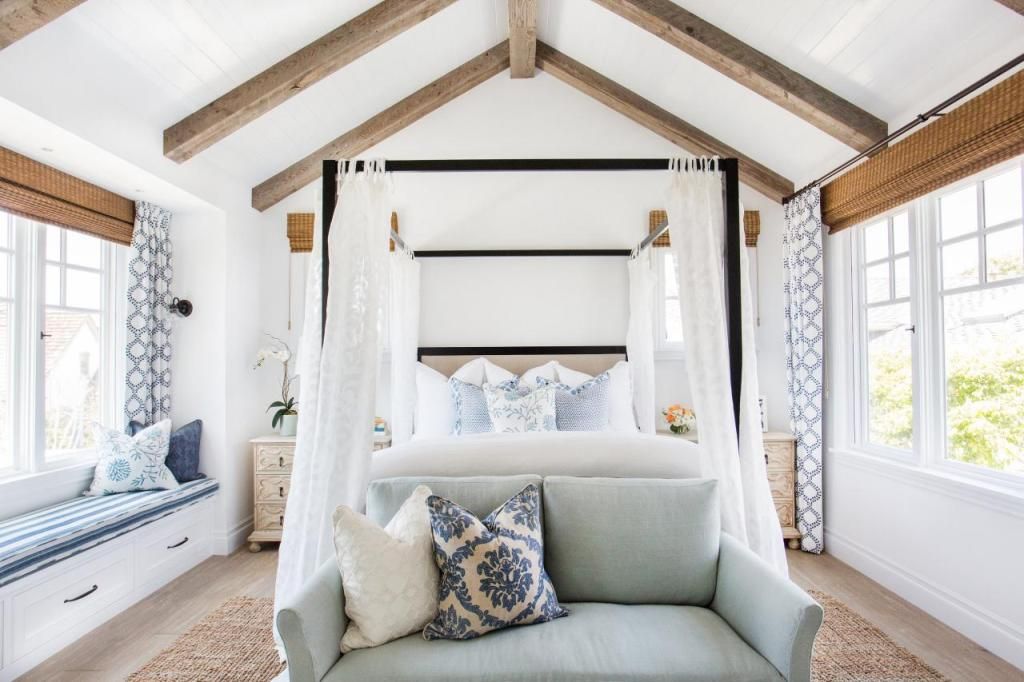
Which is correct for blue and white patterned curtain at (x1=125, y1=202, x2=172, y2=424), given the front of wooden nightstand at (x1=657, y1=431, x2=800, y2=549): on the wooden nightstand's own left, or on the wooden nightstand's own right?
on the wooden nightstand's own right

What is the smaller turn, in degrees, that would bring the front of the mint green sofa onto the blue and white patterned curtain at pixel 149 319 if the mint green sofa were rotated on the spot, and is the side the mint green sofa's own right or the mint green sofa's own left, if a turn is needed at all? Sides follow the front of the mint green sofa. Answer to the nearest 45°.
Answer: approximately 135° to the mint green sofa's own right

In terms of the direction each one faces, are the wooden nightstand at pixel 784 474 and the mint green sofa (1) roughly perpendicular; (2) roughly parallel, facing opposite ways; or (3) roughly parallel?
roughly parallel

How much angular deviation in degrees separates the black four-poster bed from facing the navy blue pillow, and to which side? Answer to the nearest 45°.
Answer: approximately 135° to its right

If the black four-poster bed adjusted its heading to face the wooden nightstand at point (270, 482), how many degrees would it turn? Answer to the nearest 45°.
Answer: approximately 135° to its right

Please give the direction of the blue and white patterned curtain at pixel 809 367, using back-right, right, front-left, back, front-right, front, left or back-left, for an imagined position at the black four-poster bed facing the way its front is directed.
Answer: back-left

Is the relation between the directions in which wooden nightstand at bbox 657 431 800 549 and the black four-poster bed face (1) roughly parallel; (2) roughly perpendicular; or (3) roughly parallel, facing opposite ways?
roughly parallel

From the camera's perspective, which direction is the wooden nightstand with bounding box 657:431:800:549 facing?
toward the camera

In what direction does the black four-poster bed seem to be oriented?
toward the camera

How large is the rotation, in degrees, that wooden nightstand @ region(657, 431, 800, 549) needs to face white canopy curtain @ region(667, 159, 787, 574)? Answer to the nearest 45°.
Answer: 0° — it already faces it

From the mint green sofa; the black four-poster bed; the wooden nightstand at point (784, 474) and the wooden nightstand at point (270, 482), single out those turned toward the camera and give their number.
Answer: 4

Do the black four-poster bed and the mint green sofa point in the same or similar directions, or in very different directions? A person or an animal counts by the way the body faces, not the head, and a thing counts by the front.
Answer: same or similar directions

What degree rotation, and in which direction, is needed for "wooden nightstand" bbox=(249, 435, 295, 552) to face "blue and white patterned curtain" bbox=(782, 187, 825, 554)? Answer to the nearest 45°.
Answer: approximately 45° to its left

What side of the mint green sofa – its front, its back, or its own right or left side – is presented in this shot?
front

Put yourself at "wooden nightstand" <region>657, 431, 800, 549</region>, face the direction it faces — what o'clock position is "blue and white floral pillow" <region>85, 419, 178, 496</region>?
The blue and white floral pillow is roughly at 2 o'clock from the wooden nightstand.

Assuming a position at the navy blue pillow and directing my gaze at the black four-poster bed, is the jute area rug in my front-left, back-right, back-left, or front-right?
front-right
